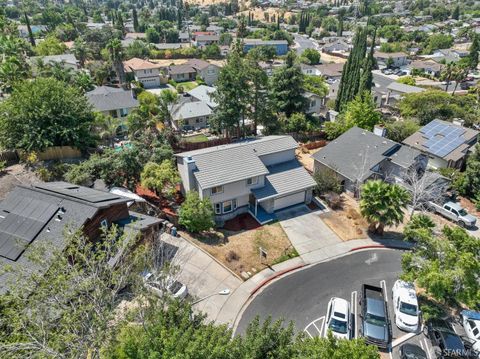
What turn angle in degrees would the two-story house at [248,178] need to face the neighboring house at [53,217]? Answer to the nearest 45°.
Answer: approximately 90° to its right

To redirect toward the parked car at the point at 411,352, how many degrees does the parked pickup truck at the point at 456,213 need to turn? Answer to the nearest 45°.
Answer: approximately 45° to its right

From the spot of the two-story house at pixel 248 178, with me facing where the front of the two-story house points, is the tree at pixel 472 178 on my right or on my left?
on my left

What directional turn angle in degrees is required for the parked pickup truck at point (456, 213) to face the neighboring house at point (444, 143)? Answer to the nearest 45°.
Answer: approximately 135° to its left
